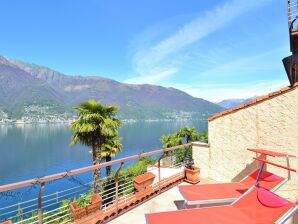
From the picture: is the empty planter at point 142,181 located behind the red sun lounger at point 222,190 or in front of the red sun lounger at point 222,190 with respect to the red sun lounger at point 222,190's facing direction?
in front

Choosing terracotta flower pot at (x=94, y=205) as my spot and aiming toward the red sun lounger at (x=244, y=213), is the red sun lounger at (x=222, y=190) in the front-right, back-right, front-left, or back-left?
front-left

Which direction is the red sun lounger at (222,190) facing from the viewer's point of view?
to the viewer's left

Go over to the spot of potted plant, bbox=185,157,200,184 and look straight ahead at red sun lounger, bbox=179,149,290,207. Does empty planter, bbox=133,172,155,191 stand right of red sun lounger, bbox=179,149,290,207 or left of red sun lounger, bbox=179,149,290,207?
right

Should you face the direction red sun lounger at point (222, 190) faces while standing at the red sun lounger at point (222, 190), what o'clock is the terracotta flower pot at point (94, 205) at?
The terracotta flower pot is roughly at 11 o'clock from the red sun lounger.

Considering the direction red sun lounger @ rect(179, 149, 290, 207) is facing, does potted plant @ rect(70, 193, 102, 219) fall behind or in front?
in front

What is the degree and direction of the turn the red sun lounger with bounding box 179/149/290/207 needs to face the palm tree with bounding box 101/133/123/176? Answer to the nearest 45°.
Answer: approximately 45° to its right
